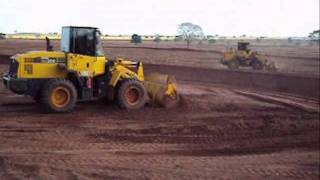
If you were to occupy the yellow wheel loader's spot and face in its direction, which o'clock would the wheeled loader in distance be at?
The wheeled loader in distance is roughly at 10 o'clock from the yellow wheel loader.

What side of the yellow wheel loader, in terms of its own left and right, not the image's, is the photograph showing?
right
